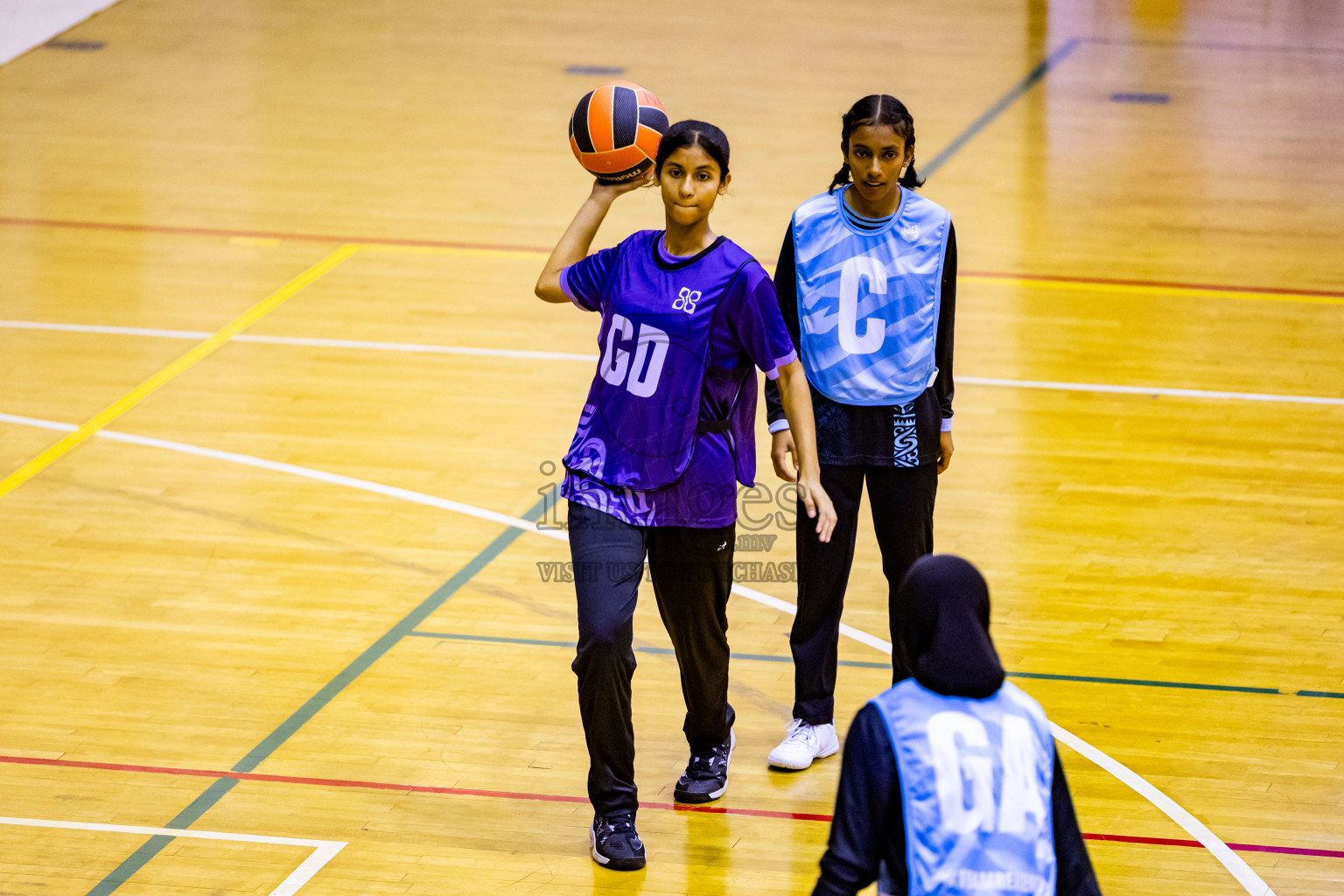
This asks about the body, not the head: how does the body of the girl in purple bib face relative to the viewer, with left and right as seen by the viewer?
facing the viewer and to the left of the viewer

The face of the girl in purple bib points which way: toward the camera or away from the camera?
toward the camera

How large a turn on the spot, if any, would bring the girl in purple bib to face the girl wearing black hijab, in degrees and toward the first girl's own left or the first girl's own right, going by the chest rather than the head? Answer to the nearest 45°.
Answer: approximately 45° to the first girl's own left
